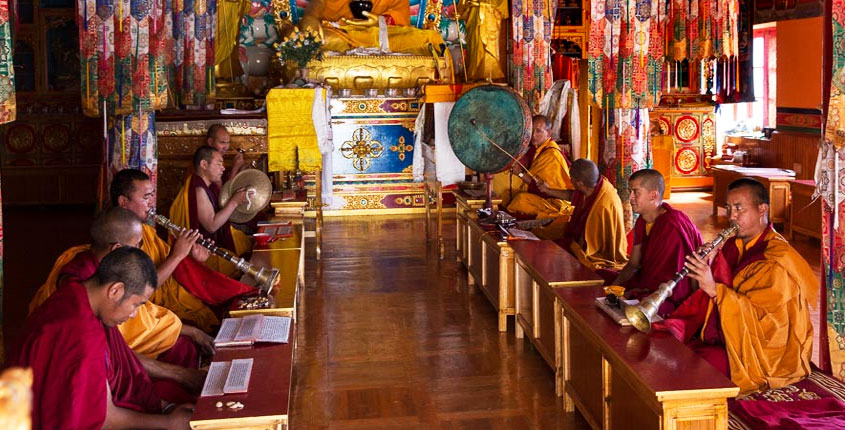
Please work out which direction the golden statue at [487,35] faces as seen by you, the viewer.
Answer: facing the viewer

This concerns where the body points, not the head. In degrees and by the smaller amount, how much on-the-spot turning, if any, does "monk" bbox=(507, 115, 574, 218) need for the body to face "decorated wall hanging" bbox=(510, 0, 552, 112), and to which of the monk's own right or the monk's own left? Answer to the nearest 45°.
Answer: approximately 90° to the monk's own right

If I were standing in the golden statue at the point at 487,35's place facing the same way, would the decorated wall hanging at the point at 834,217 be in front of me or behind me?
in front

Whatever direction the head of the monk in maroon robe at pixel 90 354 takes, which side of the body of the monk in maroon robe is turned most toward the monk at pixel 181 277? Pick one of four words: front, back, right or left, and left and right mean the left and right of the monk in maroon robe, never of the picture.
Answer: left

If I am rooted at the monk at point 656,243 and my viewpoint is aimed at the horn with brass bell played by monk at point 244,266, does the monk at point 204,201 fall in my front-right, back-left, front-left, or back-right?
front-right

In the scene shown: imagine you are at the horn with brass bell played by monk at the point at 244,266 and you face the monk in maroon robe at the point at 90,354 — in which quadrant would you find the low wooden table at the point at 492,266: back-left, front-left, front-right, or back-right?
back-left

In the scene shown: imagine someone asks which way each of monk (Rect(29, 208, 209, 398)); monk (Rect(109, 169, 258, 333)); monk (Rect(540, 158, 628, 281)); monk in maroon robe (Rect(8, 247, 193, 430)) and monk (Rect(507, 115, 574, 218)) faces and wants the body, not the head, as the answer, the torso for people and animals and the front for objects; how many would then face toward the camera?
0

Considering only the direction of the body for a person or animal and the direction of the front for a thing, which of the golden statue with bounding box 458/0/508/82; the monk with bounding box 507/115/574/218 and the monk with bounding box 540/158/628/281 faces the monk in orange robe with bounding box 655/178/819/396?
the golden statue

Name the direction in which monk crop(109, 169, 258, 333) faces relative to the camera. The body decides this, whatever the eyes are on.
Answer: to the viewer's right

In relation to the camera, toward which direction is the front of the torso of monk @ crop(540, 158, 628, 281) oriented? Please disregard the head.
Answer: to the viewer's left

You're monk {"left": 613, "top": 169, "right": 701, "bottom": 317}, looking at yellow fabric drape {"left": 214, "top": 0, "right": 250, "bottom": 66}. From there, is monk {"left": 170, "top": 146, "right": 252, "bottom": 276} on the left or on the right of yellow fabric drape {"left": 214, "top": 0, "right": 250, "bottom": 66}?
left

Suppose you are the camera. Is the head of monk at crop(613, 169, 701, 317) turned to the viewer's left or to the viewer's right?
to the viewer's left

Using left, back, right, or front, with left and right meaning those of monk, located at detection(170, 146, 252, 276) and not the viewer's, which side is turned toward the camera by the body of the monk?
right
